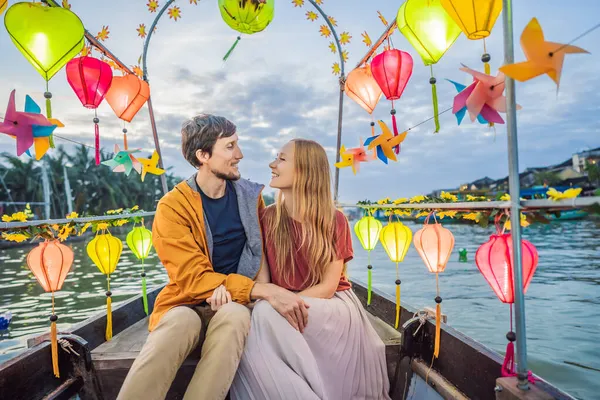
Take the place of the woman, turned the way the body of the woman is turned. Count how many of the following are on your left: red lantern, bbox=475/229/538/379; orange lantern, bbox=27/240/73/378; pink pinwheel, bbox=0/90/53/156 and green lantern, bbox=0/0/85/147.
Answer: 1

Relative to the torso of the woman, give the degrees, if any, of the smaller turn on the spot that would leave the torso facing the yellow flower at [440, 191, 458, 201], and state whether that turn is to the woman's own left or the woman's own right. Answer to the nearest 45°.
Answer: approximately 135° to the woman's own left

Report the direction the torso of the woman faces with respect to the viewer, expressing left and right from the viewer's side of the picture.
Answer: facing the viewer and to the left of the viewer

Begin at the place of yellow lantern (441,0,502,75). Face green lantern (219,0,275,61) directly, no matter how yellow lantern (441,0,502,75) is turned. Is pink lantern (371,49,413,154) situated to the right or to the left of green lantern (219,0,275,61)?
right

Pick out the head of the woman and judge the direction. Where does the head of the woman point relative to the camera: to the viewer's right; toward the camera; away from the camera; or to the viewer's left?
to the viewer's left

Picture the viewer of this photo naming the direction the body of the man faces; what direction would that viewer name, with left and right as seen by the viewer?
facing the viewer and to the right of the viewer

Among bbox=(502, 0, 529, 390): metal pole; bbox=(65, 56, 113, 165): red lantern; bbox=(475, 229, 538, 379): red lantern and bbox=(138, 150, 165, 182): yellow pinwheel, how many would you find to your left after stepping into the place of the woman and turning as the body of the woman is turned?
2

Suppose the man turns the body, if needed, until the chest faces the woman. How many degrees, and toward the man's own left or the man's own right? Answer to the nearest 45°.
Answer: approximately 45° to the man's own left

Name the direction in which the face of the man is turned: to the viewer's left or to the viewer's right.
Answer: to the viewer's right

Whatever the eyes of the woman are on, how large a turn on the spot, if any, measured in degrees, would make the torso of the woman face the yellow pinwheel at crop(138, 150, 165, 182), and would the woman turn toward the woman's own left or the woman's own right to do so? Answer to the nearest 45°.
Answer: approximately 90° to the woman's own right
